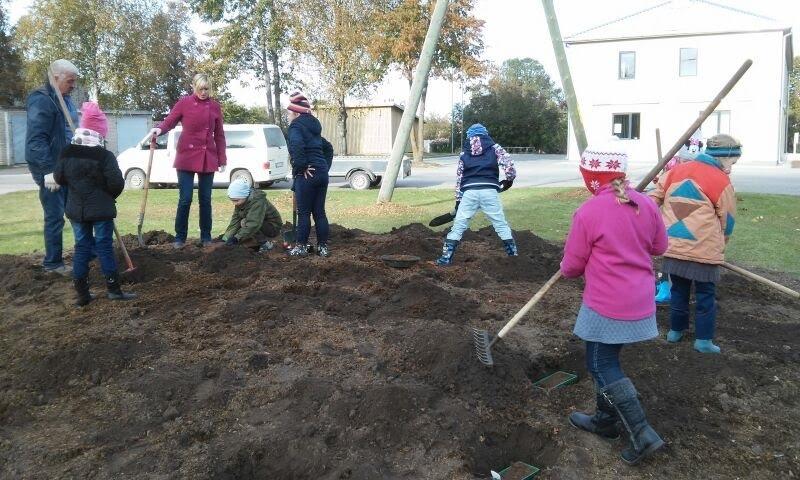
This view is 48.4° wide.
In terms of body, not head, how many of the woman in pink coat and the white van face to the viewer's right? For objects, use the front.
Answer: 0

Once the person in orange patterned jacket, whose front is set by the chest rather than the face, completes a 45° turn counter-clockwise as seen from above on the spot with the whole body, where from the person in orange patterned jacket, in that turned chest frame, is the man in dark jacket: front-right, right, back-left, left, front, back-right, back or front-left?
left

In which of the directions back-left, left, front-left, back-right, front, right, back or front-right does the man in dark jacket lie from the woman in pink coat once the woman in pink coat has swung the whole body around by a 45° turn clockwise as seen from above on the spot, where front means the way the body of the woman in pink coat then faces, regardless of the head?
front

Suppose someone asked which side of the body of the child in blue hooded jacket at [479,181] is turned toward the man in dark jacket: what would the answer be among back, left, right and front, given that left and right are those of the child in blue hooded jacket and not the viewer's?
left

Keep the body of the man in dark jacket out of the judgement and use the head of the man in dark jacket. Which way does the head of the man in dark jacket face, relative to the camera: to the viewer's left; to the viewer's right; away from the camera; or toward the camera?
to the viewer's right

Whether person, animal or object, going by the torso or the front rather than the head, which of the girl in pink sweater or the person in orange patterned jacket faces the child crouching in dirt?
the girl in pink sweater

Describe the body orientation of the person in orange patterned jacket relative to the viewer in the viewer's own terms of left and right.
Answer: facing away from the viewer and to the right of the viewer

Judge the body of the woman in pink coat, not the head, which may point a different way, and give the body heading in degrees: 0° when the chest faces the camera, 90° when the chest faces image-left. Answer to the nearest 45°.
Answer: approximately 0°

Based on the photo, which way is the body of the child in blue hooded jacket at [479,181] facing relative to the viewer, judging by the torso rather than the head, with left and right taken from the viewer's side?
facing away from the viewer

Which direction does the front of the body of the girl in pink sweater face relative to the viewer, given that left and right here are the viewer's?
facing away from the viewer and to the left of the viewer

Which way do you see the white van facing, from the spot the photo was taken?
facing away from the viewer and to the left of the viewer
